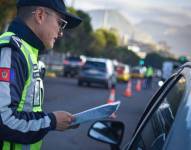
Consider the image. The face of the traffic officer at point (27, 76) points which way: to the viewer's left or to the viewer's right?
to the viewer's right

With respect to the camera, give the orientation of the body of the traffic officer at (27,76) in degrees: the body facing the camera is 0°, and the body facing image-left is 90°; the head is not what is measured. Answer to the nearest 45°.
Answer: approximately 270°

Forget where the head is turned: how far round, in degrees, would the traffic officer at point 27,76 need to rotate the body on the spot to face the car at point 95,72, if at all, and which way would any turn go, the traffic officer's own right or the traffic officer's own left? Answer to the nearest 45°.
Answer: approximately 90° to the traffic officer's own left

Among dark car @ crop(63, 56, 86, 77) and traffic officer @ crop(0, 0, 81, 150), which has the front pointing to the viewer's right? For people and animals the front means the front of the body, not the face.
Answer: the traffic officer

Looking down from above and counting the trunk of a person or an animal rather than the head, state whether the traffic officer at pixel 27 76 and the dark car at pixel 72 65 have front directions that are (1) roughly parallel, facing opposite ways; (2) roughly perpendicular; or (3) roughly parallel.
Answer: roughly perpendicular

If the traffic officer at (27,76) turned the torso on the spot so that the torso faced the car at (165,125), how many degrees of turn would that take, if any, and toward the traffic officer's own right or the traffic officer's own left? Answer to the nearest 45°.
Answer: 0° — they already face it

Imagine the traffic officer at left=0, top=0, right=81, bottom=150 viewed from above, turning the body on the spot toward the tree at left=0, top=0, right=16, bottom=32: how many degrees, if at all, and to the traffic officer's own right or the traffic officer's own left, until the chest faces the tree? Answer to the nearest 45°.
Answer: approximately 90° to the traffic officer's own left

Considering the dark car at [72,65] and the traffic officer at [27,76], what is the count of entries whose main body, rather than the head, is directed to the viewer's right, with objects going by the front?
1

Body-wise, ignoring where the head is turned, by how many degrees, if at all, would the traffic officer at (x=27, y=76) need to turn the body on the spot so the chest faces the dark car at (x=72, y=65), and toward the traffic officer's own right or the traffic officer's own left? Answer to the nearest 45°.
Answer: approximately 90° to the traffic officer's own left
